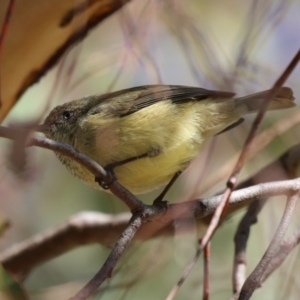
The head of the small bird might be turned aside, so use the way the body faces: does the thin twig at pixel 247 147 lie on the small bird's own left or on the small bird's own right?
on the small bird's own left

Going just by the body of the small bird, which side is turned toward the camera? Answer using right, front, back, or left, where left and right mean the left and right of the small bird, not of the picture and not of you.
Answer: left
